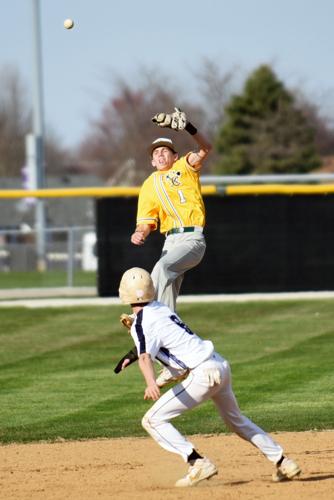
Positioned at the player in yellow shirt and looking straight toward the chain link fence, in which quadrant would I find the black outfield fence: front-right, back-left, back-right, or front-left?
front-right

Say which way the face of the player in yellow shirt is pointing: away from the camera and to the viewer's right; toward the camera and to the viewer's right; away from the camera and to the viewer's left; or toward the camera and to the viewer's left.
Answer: toward the camera and to the viewer's left

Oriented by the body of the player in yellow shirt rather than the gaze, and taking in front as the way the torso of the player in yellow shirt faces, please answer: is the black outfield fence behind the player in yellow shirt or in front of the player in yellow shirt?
behind

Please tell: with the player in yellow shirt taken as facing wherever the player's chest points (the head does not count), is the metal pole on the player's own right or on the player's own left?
on the player's own right

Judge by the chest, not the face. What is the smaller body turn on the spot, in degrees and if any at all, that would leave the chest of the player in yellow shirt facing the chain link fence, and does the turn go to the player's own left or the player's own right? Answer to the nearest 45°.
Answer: approximately 135° to the player's own right

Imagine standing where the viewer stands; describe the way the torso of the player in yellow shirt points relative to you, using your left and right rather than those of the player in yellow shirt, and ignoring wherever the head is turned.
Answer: facing the viewer and to the left of the viewer

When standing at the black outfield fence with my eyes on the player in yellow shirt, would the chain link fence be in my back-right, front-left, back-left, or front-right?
back-right
